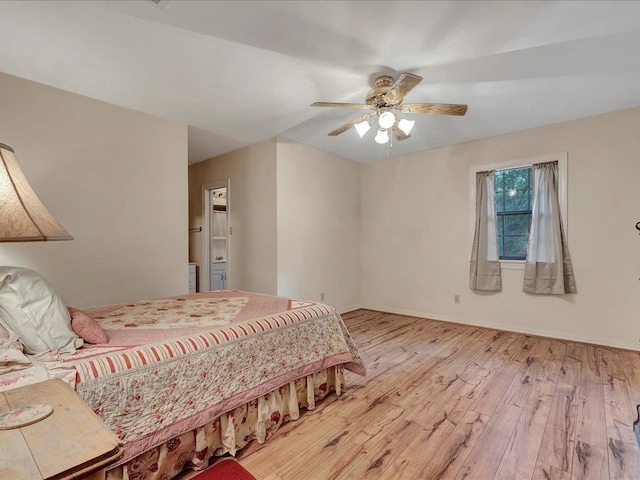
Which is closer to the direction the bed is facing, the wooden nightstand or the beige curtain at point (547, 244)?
the beige curtain

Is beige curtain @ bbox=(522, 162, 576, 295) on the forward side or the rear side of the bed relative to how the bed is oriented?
on the forward side

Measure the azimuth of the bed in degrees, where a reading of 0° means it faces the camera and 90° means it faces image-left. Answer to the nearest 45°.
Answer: approximately 225°

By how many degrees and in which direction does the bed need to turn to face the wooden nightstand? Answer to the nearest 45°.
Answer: approximately 135° to its right
